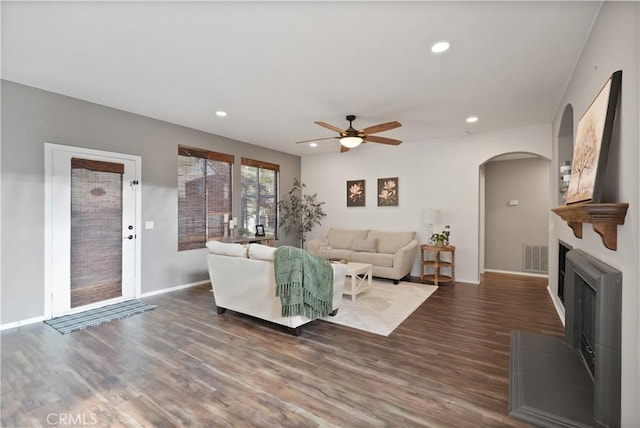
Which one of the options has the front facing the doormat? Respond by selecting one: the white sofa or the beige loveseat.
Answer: the beige loveseat

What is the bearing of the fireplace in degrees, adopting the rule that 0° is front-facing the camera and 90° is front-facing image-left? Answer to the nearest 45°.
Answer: approximately 90°

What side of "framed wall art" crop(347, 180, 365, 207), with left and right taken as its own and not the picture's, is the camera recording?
front

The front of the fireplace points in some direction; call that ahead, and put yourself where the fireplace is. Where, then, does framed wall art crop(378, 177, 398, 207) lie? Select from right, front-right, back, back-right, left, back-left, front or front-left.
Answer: front-right

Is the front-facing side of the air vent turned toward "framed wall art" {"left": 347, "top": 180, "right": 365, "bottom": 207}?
no

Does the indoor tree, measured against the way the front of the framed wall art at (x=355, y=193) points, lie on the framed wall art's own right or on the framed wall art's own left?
on the framed wall art's own right

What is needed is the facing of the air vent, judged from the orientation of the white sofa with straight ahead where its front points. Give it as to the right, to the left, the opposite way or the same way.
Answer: the opposite way

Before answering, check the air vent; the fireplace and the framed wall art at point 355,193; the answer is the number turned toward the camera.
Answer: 2

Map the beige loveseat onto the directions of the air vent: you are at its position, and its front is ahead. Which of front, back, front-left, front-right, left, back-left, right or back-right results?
front-right

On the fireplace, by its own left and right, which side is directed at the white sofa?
front

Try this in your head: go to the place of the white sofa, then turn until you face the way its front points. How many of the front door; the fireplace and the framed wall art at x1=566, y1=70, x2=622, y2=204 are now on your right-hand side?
2

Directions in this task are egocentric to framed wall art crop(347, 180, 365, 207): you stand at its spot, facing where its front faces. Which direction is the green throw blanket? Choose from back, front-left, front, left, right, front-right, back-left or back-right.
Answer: front

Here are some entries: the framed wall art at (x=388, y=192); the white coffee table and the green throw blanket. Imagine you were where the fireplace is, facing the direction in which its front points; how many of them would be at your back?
0

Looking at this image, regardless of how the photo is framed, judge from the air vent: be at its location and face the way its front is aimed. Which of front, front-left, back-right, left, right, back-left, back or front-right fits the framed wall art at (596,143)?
front

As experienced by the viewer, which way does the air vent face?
facing the viewer
